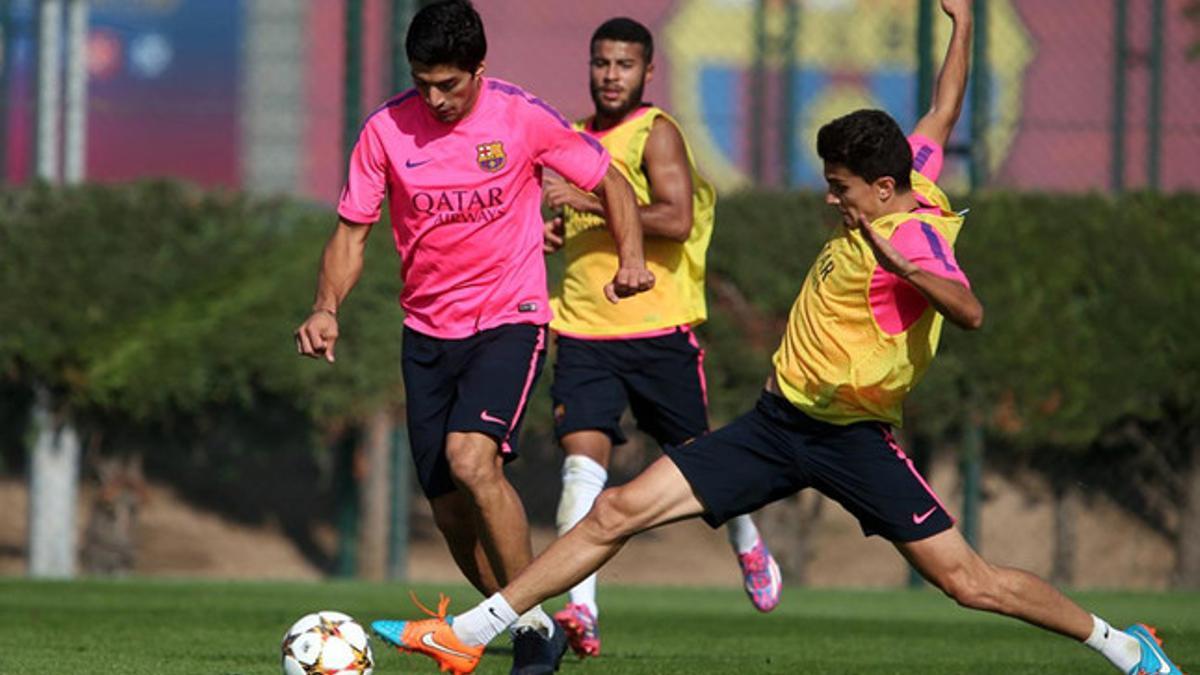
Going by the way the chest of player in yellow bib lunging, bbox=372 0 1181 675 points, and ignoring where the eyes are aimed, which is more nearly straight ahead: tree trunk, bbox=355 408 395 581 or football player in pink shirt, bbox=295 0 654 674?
the football player in pink shirt

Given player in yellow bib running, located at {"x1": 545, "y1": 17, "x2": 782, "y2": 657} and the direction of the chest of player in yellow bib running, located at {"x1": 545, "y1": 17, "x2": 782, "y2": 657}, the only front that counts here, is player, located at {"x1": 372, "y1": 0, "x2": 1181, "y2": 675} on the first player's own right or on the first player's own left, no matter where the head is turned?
on the first player's own left

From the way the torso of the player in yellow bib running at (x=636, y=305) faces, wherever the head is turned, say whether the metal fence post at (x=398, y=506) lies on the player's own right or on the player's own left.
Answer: on the player's own right

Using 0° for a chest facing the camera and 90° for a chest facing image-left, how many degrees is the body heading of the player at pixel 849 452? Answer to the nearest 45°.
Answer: approximately 45°

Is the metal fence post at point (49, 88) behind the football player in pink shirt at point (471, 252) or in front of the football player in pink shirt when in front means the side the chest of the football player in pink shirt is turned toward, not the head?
behind

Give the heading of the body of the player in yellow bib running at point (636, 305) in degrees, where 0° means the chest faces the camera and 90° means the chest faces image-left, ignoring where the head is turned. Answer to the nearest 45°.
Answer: approximately 45°

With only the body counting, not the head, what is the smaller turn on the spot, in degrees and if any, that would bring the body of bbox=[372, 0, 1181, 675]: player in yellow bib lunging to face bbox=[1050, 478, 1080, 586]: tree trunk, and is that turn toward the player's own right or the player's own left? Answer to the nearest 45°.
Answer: approximately 135° to the player's own right

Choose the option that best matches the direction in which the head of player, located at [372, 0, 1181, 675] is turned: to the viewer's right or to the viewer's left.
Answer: to the viewer's left
